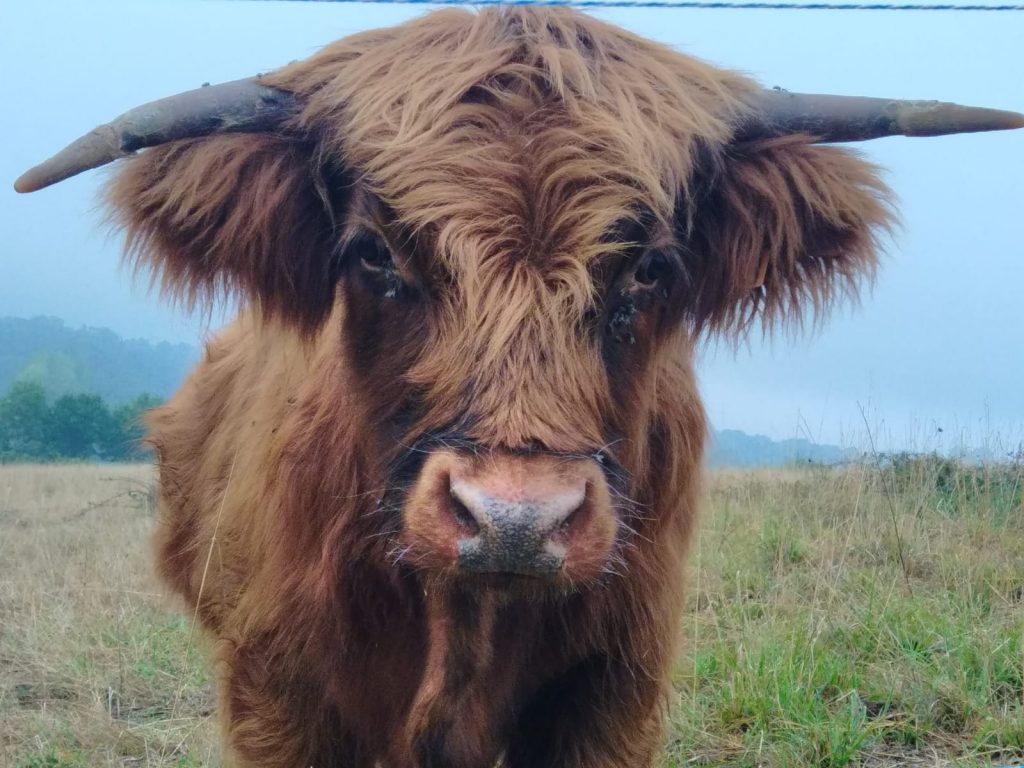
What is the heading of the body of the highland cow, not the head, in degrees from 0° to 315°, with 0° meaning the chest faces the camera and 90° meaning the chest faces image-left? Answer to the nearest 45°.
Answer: approximately 0°

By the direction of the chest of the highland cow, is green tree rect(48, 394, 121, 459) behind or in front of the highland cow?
behind

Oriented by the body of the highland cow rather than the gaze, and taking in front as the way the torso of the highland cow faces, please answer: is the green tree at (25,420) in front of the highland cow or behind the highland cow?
behind
